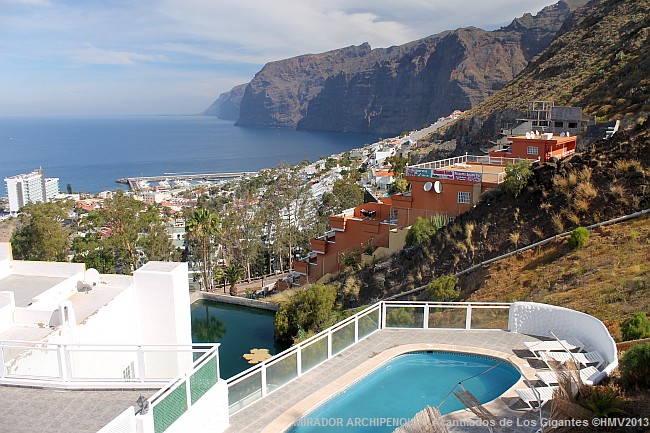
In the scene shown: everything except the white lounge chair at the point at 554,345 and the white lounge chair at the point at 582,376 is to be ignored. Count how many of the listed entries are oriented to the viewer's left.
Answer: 2

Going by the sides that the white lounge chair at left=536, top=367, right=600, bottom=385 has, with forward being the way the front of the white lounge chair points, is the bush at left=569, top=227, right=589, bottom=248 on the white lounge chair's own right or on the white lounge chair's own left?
on the white lounge chair's own right

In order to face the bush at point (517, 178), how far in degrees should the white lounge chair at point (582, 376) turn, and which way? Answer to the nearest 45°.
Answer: approximately 90° to its right

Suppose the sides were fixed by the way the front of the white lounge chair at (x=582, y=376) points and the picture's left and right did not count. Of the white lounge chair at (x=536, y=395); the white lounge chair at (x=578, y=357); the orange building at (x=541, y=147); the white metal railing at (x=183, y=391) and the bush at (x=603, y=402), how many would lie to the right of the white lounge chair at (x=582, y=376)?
2

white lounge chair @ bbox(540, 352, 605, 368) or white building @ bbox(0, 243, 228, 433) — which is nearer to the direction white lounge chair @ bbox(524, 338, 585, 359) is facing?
the white building

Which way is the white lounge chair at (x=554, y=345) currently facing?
to the viewer's left

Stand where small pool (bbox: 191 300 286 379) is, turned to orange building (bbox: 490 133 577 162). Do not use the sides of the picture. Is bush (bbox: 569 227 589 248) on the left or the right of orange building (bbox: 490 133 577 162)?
right

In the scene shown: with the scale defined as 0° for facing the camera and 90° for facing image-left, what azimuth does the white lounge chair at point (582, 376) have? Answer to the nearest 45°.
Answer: approximately 90°

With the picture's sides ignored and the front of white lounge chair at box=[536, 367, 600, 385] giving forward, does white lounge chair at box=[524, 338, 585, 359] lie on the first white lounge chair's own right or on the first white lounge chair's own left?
on the first white lounge chair's own right

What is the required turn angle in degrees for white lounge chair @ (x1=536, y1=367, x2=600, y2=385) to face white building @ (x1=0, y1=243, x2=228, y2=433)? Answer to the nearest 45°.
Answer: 0° — it already faces it

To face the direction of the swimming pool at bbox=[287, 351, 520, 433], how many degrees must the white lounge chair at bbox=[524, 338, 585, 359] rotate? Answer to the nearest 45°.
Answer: approximately 45° to its left

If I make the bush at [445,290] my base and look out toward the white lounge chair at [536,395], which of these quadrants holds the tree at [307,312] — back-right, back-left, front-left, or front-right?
back-right
